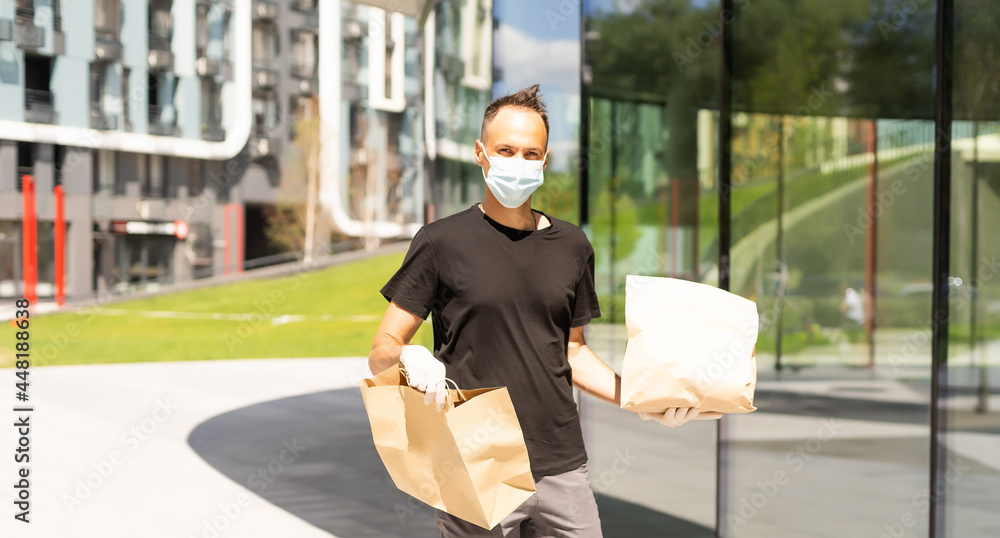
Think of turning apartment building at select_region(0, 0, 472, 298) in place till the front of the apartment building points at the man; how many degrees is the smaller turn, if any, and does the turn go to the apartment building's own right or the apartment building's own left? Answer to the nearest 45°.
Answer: approximately 45° to the apartment building's own right

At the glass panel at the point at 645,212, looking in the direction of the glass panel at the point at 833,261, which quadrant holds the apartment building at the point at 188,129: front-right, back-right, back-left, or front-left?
back-left

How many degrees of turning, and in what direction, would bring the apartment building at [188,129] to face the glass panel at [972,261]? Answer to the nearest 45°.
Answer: approximately 45° to its right

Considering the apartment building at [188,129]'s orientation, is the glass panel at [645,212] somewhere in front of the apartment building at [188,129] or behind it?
in front

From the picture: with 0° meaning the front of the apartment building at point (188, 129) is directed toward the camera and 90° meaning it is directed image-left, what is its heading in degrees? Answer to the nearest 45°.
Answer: approximately 315°

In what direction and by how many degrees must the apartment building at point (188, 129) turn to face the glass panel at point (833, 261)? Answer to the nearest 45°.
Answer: approximately 45° to its right

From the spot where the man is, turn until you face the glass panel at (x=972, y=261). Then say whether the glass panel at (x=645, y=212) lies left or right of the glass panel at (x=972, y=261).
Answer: left
